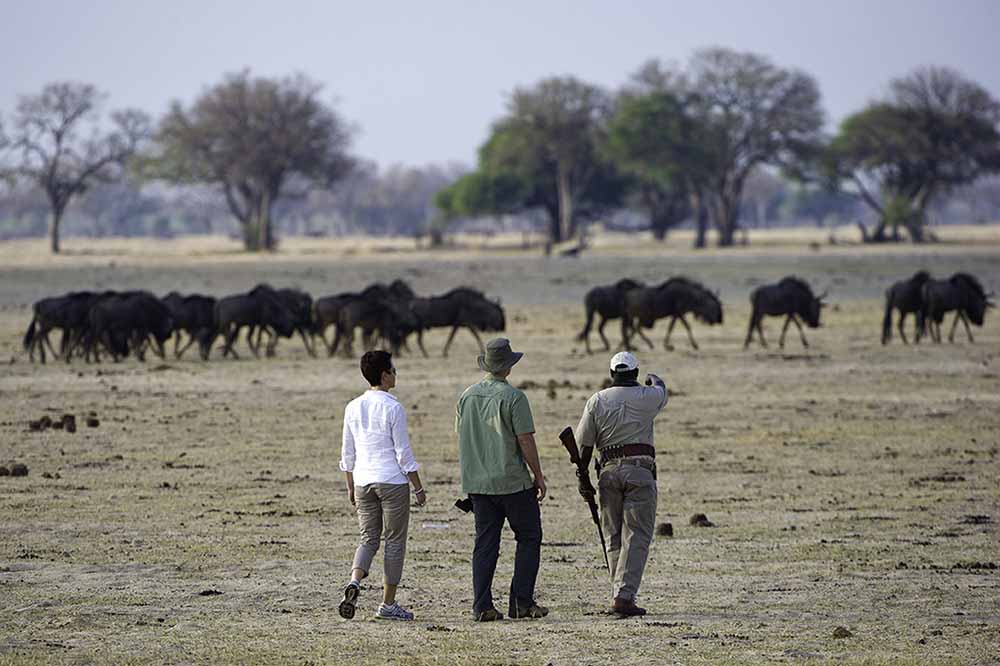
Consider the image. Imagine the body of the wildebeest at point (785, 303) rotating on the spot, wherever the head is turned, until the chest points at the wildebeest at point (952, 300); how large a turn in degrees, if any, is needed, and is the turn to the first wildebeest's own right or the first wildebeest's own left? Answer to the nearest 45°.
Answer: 0° — it already faces it

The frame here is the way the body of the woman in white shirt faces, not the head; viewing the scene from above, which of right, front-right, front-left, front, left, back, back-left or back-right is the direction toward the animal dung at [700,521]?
front

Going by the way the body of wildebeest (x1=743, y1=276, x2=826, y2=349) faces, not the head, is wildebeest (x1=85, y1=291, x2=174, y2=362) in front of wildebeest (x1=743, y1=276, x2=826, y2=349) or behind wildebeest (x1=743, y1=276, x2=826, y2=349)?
behind

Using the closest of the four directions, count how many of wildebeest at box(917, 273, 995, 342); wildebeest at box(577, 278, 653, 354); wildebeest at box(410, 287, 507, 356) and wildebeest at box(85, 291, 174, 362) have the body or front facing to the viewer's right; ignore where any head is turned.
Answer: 4

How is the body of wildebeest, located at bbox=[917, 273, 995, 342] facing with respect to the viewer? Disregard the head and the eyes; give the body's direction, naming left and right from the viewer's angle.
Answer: facing to the right of the viewer

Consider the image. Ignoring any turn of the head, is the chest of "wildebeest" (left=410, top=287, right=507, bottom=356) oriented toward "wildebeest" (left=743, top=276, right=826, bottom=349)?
yes

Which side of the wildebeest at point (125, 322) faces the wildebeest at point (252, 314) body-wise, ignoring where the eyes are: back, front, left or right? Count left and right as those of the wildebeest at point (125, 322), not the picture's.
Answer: front

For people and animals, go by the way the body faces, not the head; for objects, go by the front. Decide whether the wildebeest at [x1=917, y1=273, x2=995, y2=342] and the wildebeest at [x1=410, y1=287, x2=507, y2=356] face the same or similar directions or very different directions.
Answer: same or similar directions

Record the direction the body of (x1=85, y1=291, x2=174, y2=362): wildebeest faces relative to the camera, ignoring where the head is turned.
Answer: to the viewer's right

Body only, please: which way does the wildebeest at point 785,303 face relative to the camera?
to the viewer's right

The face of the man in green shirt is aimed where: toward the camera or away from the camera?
away from the camera

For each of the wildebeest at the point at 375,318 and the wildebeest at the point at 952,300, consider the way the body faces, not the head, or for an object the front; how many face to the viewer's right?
2

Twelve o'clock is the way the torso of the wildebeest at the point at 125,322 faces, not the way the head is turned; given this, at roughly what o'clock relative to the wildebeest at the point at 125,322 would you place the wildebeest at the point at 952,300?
the wildebeest at the point at 952,300 is roughly at 12 o'clock from the wildebeest at the point at 125,322.

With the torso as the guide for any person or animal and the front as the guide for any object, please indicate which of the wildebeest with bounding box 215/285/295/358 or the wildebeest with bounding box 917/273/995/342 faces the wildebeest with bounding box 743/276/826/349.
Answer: the wildebeest with bounding box 215/285/295/358

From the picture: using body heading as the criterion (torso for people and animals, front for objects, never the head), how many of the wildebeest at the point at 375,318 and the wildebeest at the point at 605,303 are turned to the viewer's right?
2

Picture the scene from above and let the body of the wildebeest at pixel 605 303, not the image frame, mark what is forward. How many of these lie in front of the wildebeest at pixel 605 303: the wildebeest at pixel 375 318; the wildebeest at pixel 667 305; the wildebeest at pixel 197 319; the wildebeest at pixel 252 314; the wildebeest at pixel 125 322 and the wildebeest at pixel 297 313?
1

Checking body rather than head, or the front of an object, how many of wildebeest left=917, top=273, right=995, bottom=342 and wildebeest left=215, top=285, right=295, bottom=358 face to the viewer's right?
2

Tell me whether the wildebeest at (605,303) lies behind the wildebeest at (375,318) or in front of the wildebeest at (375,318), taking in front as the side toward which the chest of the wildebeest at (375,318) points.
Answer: in front

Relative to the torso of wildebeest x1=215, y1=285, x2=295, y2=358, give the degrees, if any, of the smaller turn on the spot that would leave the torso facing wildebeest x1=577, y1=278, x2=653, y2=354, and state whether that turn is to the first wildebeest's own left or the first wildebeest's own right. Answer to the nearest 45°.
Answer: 0° — it already faces it

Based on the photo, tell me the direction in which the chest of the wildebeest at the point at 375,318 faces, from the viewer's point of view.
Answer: to the viewer's right
